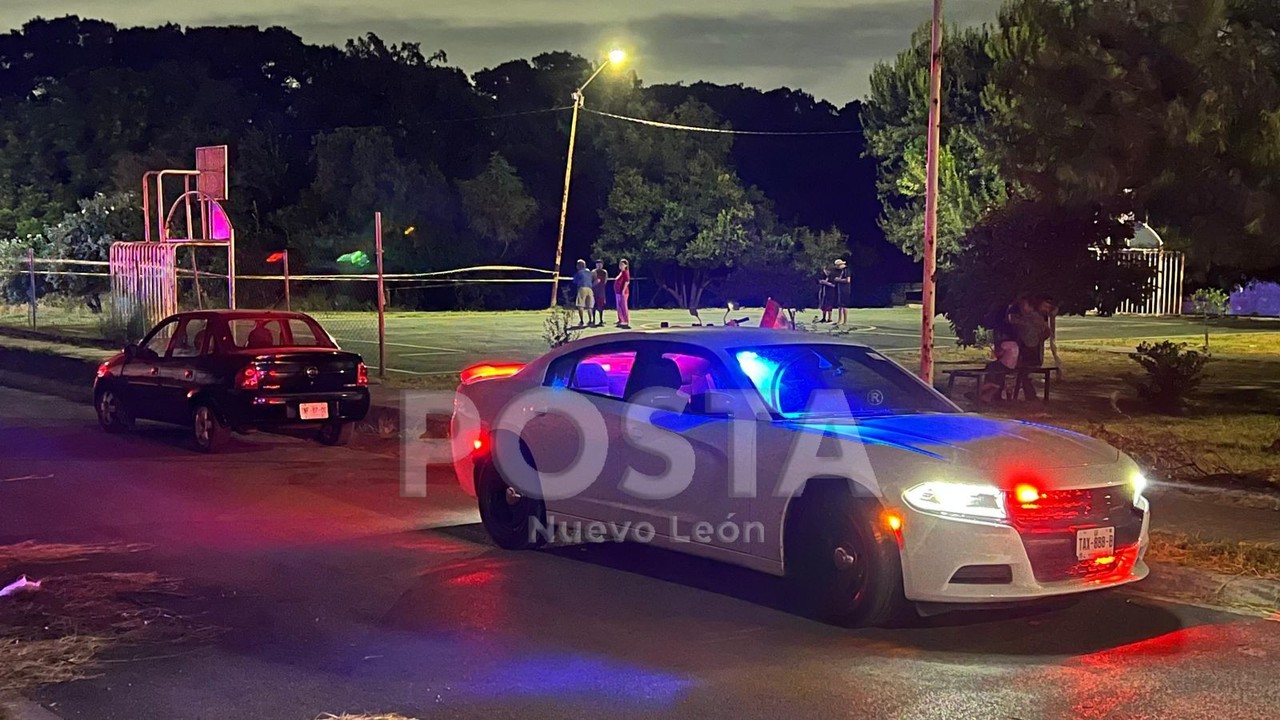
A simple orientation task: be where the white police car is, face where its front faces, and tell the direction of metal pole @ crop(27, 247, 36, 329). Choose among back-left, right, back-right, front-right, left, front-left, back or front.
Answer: back

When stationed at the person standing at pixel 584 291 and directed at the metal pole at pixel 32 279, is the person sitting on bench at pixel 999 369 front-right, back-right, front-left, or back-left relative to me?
back-left

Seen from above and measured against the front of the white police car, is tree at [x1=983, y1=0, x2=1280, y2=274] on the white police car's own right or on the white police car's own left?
on the white police car's own left

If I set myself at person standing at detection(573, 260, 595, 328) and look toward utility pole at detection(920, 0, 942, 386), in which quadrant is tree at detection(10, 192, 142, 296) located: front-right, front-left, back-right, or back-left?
back-right

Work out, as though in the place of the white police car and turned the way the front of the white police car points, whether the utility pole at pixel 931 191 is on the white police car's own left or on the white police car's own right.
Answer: on the white police car's own left

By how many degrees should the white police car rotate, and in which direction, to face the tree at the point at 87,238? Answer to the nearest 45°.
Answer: approximately 180°

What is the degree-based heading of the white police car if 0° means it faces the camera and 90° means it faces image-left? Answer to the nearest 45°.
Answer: approximately 315°

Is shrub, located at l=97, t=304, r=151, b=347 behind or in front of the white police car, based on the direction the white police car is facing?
behind

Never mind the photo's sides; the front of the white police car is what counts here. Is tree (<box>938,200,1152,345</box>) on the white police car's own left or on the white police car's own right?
on the white police car's own left

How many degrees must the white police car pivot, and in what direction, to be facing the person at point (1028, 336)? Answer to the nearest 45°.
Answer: approximately 135° to its left

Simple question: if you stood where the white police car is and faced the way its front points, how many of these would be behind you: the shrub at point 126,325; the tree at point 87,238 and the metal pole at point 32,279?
3
